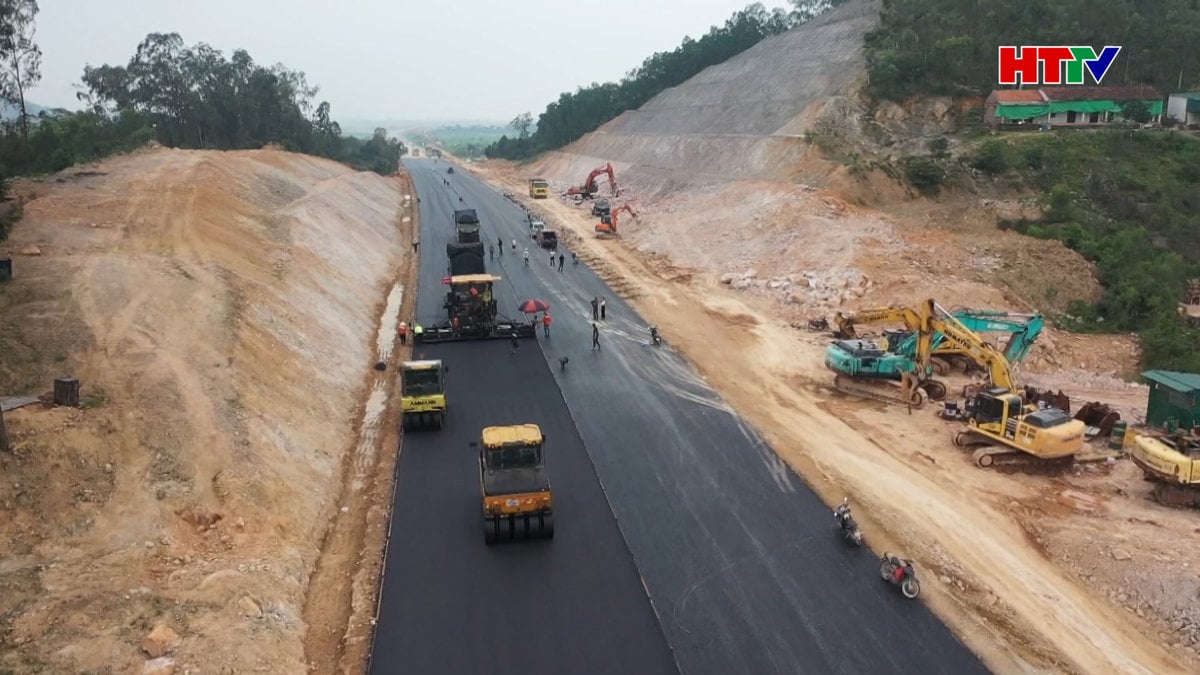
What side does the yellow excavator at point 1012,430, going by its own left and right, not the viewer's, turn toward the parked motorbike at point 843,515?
left

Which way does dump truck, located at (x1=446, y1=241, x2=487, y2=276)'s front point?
away from the camera

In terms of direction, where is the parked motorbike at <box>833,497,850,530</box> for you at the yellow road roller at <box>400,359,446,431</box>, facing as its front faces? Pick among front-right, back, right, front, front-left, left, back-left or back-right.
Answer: front-left

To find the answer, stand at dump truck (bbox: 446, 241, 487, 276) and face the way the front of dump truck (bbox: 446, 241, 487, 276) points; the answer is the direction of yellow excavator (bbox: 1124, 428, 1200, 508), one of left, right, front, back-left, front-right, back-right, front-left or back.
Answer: back-right

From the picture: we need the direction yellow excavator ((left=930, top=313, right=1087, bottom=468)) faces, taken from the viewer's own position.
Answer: facing away from the viewer and to the left of the viewer

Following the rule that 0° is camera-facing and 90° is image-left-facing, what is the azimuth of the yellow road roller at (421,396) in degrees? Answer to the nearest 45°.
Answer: approximately 0°

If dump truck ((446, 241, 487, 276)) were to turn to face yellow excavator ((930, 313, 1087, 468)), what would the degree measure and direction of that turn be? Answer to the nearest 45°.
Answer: approximately 135° to its right

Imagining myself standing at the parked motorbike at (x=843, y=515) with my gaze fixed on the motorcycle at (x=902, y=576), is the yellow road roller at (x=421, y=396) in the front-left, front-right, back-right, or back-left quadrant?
back-right
